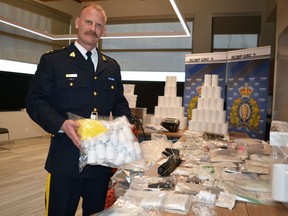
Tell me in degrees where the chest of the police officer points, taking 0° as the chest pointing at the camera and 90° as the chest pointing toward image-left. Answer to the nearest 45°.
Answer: approximately 315°

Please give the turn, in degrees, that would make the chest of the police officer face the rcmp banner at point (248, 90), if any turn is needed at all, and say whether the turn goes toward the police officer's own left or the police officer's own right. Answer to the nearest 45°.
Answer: approximately 90° to the police officer's own left

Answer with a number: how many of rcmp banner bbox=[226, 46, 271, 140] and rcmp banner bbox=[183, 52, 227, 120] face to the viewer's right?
0

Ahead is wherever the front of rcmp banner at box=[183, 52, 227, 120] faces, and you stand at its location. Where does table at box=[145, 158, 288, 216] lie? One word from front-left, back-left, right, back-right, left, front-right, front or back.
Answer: front

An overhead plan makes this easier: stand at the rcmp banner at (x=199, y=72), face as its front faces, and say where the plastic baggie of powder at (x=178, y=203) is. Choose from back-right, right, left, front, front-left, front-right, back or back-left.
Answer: front

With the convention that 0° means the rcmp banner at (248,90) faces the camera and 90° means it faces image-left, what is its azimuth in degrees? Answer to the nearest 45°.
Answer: approximately 45°

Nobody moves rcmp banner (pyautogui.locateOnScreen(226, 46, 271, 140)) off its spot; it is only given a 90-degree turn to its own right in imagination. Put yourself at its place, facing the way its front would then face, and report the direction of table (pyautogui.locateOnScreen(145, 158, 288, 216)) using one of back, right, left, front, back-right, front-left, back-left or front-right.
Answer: back-left

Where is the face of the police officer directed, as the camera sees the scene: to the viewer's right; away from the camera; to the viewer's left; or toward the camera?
toward the camera

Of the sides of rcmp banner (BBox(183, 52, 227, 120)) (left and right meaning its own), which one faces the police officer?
front

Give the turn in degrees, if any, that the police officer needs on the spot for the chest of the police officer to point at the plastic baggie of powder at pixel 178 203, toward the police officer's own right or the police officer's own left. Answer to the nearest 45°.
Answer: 0° — they already face it

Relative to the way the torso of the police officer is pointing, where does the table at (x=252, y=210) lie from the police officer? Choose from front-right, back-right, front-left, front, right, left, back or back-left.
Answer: front

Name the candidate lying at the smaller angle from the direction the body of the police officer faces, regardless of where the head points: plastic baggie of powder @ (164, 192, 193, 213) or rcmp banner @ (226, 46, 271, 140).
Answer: the plastic baggie of powder

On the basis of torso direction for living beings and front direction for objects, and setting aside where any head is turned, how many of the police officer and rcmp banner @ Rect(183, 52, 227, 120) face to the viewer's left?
0

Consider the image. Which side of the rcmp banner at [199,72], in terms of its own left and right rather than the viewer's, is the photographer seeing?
front
